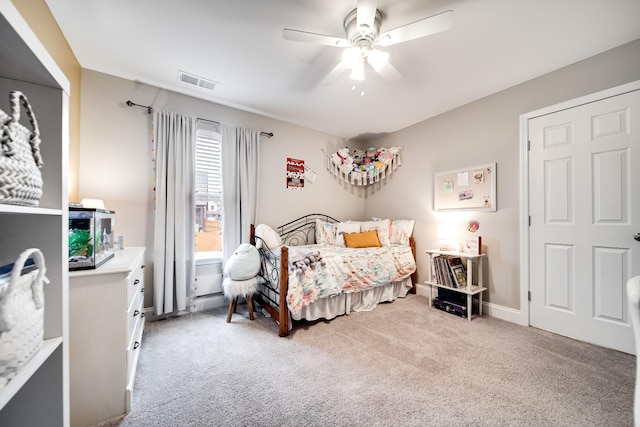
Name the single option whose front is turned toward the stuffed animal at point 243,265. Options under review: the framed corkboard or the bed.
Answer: the framed corkboard

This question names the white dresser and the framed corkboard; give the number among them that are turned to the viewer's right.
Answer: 1

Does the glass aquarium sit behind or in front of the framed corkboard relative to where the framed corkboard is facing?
in front

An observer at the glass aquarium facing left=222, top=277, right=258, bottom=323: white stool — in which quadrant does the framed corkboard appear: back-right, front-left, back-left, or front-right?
front-right

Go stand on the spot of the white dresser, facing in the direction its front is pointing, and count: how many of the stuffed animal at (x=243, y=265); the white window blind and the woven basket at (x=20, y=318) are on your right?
1

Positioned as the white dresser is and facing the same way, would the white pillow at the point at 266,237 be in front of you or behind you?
in front

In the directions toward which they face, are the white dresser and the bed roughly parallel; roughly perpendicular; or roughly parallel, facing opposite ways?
roughly perpendicular

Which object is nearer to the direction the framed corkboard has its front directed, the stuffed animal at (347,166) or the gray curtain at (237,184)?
the gray curtain

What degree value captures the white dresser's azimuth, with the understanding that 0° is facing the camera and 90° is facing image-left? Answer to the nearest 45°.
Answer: approximately 270°

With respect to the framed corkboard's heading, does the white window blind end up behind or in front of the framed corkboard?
in front

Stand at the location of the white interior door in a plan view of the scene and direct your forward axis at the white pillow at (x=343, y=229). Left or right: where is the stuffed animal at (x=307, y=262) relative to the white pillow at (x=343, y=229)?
left

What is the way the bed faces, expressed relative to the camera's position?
facing the viewer and to the right of the viewer

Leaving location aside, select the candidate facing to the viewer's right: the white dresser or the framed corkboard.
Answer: the white dresser
